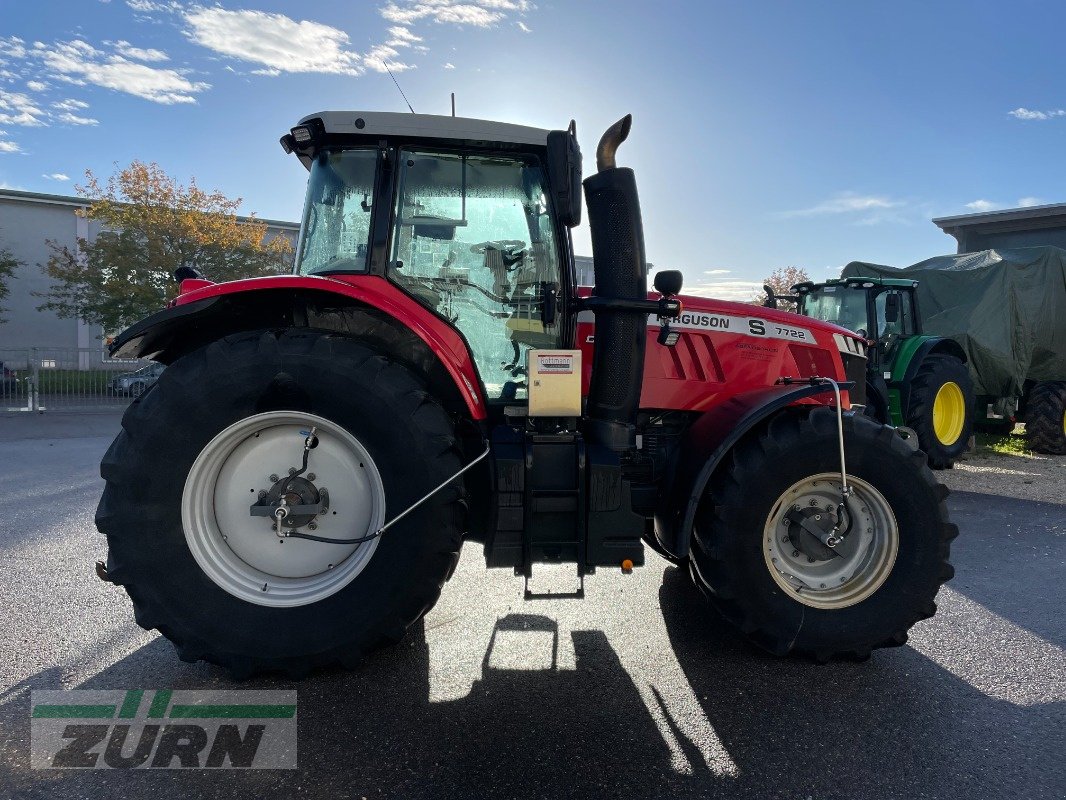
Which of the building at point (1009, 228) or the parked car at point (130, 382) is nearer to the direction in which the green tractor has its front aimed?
the parked car

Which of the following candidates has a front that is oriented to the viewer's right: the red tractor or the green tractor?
the red tractor

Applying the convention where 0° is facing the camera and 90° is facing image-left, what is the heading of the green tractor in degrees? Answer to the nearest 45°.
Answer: approximately 45°

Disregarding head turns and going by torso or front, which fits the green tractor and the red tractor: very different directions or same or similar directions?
very different directions

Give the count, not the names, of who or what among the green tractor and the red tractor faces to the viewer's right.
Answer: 1

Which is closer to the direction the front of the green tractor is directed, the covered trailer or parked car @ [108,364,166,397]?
the parked car

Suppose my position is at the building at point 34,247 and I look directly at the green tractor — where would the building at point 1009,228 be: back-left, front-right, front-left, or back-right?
front-left

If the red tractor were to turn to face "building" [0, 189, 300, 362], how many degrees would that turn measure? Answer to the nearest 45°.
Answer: approximately 135° to its left

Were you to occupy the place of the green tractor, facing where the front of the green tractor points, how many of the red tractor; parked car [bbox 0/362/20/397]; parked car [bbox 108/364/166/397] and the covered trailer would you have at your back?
1

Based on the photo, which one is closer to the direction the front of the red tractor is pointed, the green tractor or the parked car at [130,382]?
the green tractor

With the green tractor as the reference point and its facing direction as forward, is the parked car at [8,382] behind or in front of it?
in front

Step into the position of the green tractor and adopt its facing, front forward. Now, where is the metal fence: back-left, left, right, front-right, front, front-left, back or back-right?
front-right

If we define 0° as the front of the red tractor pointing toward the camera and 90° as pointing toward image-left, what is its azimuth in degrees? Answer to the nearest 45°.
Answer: approximately 270°

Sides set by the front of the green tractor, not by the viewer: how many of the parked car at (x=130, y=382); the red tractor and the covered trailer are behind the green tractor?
1

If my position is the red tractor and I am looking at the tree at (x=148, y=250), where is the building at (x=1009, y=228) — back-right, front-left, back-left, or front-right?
front-right

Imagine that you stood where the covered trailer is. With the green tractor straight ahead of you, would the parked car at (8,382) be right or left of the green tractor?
right
